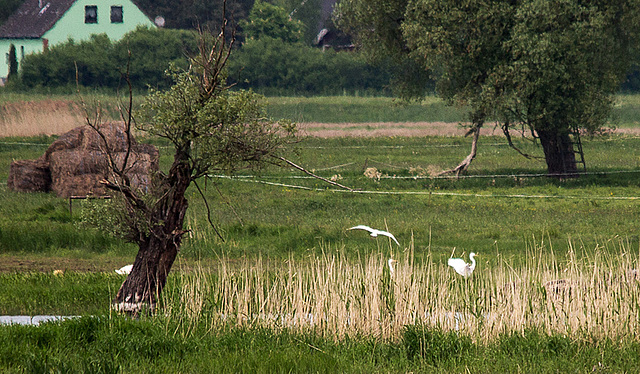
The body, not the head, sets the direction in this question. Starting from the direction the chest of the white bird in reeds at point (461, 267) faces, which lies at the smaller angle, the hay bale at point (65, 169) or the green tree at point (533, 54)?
the green tree

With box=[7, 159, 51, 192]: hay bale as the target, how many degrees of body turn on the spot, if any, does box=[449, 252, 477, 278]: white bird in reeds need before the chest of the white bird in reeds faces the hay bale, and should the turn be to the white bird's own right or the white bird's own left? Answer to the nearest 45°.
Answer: approximately 135° to the white bird's own left

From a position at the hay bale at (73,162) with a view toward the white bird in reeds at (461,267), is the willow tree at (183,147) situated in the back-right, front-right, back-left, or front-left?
front-right

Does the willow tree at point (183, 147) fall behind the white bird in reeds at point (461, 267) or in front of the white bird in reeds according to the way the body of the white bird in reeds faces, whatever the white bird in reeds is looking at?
behind

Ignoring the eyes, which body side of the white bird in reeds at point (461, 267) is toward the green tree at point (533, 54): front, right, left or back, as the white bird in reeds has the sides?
left

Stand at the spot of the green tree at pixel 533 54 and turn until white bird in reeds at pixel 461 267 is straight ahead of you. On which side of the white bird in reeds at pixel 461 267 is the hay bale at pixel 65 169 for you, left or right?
right

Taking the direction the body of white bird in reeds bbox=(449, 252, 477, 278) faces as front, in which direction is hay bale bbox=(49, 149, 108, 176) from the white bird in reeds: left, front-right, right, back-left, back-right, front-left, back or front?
back-left

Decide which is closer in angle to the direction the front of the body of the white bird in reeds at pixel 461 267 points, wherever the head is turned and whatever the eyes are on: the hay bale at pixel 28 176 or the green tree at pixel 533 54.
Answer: the green tree

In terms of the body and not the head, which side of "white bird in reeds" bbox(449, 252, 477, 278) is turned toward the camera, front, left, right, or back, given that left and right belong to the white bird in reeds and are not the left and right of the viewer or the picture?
right

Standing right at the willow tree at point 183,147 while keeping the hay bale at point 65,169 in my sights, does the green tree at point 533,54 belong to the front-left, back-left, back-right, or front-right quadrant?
front-right
